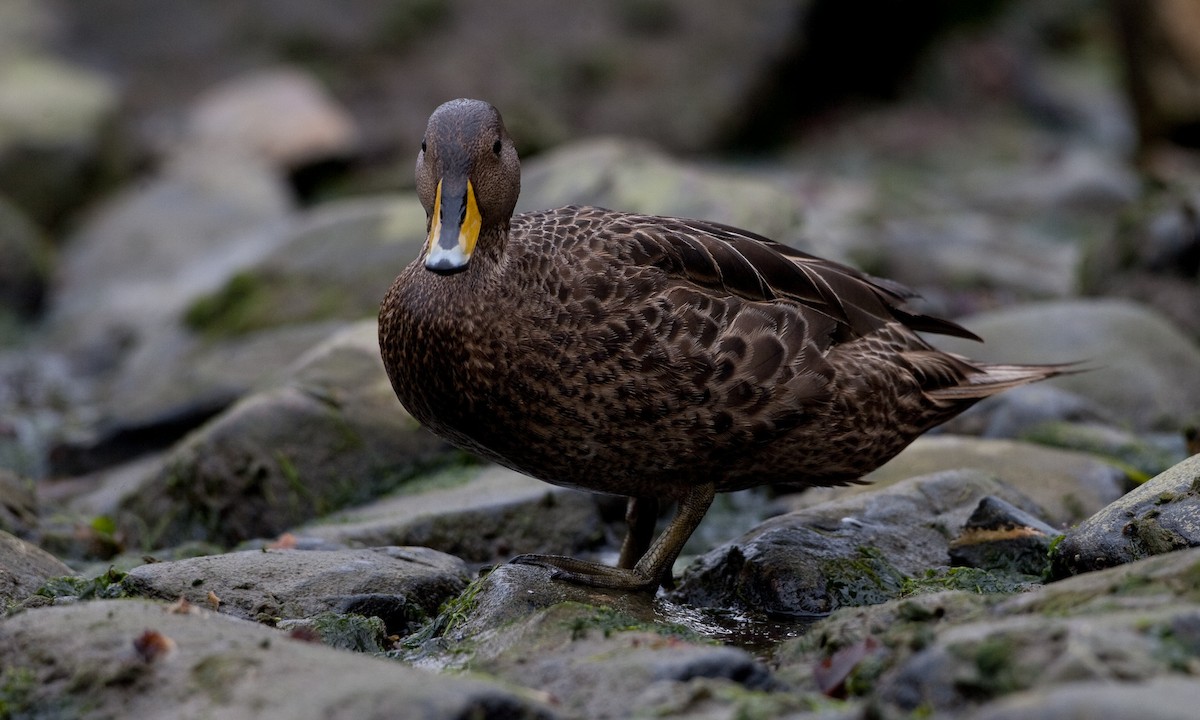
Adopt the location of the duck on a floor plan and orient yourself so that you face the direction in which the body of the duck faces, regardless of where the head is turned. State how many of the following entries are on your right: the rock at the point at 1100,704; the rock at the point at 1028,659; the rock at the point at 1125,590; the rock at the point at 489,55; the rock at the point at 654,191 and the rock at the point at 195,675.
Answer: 2

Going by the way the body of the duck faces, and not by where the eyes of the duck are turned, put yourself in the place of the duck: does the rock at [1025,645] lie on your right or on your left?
on your left

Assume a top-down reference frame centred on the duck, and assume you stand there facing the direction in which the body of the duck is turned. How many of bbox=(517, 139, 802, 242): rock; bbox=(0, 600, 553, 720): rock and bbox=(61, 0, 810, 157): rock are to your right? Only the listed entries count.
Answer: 2

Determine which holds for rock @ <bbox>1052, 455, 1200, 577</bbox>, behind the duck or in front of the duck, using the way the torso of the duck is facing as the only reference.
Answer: behind

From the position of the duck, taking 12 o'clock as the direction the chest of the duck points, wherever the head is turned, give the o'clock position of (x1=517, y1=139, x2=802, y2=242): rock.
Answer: The rock is roughly at 3 o'clock from the duck.

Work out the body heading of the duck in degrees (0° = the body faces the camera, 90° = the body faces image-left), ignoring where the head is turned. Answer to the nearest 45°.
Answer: approximately 90°

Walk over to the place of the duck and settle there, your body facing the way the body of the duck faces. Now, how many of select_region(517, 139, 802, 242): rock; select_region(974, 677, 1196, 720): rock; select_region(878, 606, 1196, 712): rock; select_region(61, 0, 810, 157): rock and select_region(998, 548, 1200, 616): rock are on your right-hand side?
2

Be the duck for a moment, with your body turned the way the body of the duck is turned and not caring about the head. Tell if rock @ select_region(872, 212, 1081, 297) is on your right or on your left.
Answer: on your right

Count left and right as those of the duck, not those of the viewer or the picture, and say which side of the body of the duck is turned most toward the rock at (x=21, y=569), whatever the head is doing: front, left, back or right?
front
